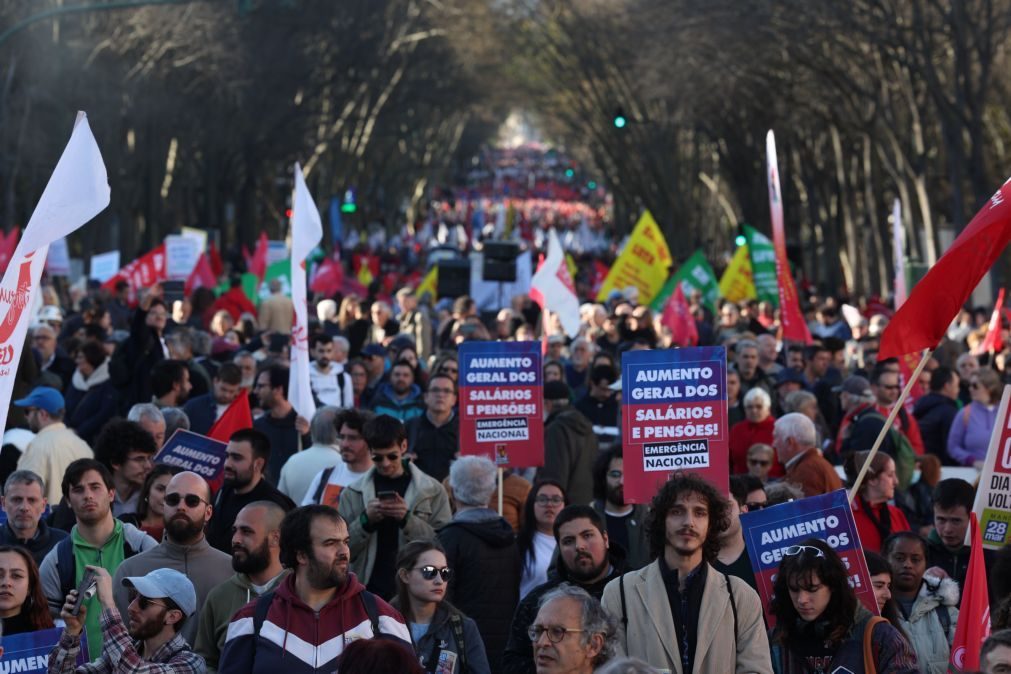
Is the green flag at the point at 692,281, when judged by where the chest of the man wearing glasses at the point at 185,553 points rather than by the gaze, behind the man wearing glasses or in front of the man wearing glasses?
behind

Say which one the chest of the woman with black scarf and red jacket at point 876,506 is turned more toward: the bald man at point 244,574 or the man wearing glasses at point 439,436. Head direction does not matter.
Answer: the bald man

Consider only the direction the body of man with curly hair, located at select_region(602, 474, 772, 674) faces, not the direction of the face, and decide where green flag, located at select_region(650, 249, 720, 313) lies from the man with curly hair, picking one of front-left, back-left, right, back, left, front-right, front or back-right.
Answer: back

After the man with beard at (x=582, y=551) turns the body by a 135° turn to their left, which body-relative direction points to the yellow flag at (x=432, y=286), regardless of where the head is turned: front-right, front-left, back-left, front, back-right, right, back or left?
front-left

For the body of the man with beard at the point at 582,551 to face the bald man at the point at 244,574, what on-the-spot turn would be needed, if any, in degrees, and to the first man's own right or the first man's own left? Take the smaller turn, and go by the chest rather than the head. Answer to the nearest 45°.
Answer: approximately 90° to the first man's own right

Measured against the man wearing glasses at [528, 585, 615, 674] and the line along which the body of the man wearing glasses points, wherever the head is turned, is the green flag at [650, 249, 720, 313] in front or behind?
behind
